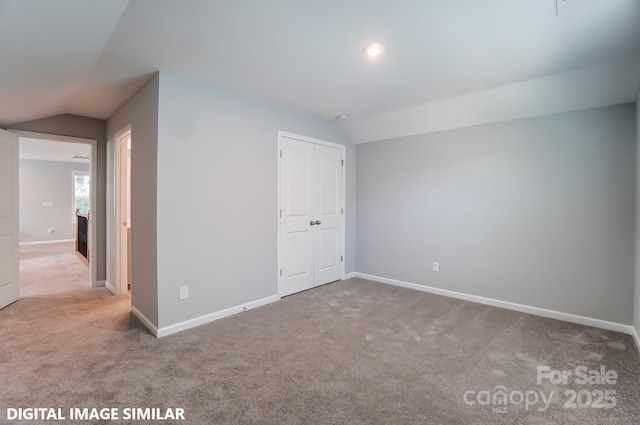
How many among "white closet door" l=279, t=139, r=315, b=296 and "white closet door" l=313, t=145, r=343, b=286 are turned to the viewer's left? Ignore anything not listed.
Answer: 0

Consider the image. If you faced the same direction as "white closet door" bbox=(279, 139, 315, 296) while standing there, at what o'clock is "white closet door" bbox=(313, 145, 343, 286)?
"white closet door" bbox=(313, 145, 343, 286) is roughly at 9 o'clock from "white closet door" bbox=(279, 139, 315, 296).

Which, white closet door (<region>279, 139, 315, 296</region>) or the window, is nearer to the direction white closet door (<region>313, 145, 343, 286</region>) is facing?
the white closet door

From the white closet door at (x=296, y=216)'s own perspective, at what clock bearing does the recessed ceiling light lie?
The recessed ceiling light is roughly at 1 o'clock from the white closet door.

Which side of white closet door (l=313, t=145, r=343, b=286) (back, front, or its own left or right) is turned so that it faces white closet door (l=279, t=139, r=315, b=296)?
right

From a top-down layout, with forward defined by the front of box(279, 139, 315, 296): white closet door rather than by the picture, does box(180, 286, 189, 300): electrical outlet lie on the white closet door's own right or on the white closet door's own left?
on the white closet door's own right

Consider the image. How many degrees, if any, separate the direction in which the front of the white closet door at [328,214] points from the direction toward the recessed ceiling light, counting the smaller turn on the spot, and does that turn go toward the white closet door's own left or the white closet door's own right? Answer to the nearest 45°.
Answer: approximately 45° to the white closet door's own right

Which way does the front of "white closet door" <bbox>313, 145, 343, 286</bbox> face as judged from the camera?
facing the viewer and to the right of the viewer

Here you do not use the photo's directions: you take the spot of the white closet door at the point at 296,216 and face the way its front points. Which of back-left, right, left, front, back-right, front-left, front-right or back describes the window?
back
